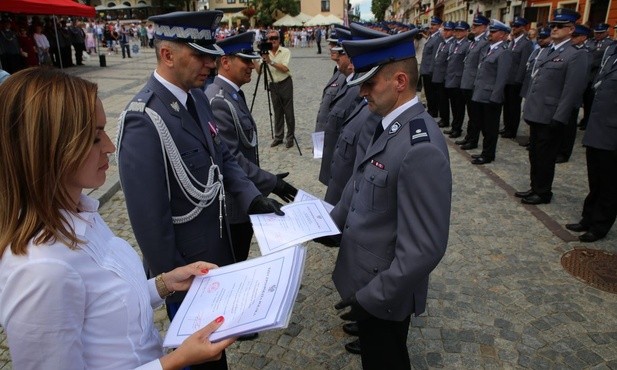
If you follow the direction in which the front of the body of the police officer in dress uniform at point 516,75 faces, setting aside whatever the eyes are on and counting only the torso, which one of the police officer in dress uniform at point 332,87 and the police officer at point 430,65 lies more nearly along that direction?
the police officer in dress uniform

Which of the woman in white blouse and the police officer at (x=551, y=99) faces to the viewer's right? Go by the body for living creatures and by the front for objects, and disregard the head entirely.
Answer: the woman in white blouse

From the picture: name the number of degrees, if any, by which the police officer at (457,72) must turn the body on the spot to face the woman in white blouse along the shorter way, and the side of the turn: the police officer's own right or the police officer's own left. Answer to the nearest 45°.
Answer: approximately 45° to the police officer's own left

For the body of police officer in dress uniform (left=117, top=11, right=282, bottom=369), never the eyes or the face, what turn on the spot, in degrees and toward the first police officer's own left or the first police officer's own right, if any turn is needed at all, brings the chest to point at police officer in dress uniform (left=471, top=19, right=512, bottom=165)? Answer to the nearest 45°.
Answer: approximately 90° to the first police officer's own left

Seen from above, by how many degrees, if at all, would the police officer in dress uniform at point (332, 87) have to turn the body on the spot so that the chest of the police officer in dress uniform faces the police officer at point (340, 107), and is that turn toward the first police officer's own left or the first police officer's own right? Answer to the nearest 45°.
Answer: approximately 45° to the first police officer's own left

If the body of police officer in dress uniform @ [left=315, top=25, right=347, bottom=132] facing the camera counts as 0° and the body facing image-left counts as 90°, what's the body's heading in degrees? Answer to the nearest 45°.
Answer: approximately 45°

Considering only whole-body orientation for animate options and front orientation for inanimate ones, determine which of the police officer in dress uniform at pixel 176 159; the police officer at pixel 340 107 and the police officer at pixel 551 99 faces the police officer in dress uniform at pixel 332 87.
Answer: the police officer at pixel 551 99

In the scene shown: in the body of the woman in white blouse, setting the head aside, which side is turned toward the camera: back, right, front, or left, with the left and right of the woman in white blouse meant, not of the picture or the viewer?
right

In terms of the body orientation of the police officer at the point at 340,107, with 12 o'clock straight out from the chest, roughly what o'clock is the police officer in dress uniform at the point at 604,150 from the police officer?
The police officer in dress uniform is roughly at 7 o'clock from the police officer.

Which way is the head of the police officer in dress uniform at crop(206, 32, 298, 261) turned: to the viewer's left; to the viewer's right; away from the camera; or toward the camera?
to the viewer's right
